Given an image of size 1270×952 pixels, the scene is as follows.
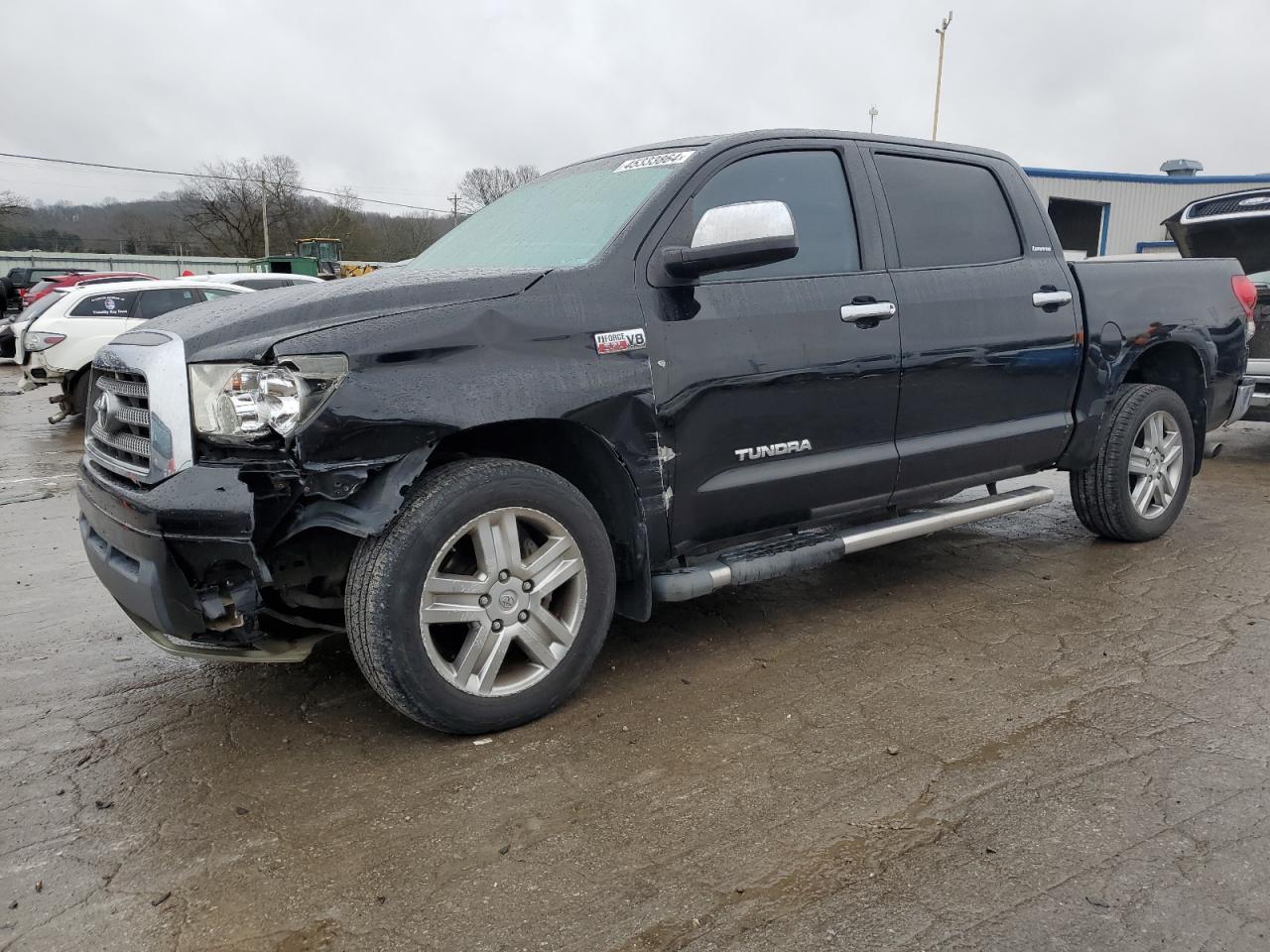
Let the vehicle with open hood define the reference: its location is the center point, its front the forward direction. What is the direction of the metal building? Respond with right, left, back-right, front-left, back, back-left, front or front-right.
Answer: back

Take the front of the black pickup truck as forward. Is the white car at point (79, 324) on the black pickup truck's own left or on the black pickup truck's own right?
on the black pickup truck's own right

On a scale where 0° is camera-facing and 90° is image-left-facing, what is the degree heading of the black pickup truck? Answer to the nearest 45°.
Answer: approximately 45°

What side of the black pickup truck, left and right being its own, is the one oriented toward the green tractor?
right

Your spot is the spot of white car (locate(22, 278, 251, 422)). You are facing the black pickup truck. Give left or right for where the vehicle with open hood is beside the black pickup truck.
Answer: left

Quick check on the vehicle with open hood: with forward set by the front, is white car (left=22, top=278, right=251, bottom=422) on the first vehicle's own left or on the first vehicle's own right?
on the first vehicle's own right
